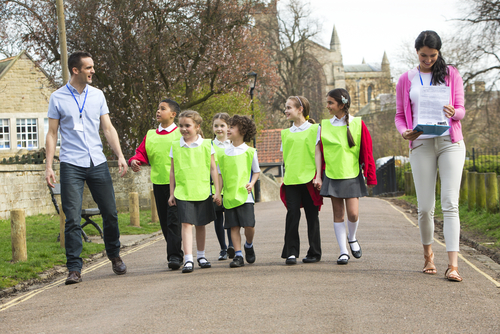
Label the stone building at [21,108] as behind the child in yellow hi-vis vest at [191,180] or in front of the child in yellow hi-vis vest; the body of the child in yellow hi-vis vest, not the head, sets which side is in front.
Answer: behind

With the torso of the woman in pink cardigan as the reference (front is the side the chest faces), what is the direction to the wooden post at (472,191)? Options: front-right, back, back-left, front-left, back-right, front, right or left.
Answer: back

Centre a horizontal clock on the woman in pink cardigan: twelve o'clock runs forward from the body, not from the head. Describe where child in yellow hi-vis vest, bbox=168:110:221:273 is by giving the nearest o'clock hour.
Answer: The child in yellow hi-vis vest is roughly at 3 o'clock from the woman in pink cardigan.

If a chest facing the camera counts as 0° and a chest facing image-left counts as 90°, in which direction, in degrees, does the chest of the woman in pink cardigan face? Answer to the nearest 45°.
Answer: approximately 0°

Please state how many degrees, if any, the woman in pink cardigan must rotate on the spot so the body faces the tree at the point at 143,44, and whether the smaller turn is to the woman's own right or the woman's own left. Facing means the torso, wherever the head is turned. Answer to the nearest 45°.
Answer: approximately 135° to the woman's own right

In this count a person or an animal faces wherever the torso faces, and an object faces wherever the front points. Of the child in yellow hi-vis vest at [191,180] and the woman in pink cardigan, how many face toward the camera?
2

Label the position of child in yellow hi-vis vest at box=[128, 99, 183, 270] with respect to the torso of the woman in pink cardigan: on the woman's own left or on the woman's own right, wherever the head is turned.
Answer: on the woman's own right

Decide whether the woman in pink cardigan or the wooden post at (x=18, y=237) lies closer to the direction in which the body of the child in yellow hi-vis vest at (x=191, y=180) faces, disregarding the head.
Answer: the woman in pink cardigan

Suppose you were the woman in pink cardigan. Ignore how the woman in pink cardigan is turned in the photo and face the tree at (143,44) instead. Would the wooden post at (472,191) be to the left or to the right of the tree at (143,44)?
right
